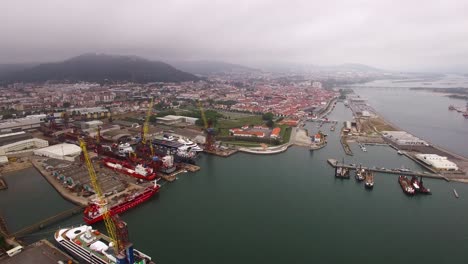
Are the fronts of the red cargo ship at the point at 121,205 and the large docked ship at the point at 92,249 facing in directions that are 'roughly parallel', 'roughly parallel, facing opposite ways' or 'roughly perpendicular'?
roughly perpendicular

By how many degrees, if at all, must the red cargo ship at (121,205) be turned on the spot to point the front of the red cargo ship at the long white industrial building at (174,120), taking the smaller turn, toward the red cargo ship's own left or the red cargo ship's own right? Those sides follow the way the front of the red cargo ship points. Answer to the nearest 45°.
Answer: approximately 45° to the red cargo ship's own left

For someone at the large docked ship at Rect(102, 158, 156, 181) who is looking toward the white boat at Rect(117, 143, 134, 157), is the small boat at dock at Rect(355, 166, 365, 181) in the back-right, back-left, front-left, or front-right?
back-right

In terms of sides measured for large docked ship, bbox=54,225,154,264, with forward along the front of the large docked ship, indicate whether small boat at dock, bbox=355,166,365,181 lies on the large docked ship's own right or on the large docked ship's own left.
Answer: on the large docked ship's own right

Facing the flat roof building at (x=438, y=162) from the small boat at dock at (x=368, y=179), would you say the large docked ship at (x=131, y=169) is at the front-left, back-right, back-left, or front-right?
back-left

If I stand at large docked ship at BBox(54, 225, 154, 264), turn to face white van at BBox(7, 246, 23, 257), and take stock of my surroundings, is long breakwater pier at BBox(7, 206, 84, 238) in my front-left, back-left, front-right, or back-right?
front-right

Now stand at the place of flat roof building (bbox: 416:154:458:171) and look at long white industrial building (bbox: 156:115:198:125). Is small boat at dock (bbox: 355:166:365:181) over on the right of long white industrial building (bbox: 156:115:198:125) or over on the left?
left

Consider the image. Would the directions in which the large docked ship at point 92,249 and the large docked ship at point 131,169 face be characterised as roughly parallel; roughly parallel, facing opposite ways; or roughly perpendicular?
roughly parallel

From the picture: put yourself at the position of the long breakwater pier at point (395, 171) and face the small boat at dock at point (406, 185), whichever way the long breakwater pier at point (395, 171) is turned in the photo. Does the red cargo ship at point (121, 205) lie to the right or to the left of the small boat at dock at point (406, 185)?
right

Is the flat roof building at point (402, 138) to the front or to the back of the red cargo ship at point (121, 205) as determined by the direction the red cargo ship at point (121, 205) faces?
to the front

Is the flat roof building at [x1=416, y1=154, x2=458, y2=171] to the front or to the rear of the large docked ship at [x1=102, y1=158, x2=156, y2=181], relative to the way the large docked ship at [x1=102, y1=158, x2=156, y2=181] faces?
to the rear

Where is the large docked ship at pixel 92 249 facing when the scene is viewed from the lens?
facing away from the viewer and to the left of the viewer

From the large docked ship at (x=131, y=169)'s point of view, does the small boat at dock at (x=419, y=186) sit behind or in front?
behind

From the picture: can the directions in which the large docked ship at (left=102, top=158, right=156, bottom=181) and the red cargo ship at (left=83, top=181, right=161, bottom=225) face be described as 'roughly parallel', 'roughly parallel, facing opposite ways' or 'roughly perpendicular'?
roughly perpendicular

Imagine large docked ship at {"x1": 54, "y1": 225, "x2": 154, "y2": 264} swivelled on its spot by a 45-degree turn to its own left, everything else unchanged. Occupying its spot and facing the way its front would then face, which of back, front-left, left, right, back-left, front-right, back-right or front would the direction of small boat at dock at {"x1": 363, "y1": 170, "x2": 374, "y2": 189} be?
back
